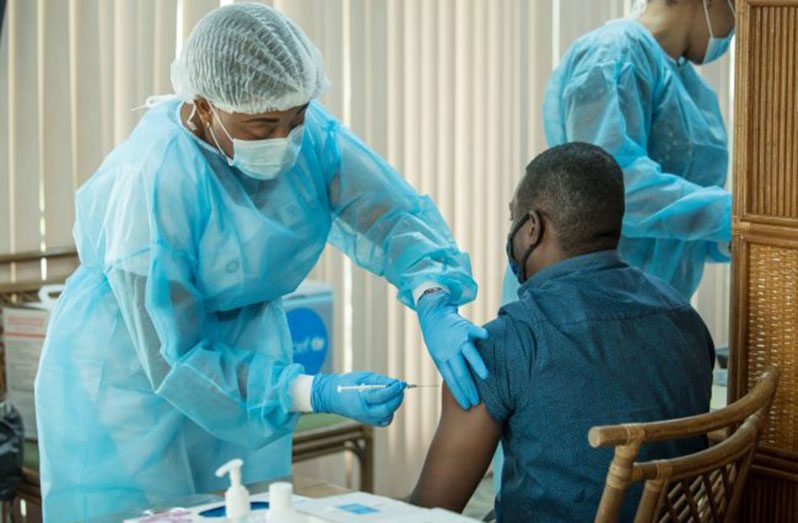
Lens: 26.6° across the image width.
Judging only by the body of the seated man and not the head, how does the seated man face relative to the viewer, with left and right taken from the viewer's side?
facing away from the viewer and to the left of the viewer

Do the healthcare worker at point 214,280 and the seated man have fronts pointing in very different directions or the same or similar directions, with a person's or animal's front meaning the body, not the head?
very different directions

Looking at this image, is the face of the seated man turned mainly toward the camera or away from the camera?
away from the camera

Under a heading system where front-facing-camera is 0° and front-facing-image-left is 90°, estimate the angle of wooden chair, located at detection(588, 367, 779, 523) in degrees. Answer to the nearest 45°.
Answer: approximately 135°

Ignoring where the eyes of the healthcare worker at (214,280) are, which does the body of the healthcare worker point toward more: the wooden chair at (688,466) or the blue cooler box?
the wooden chair

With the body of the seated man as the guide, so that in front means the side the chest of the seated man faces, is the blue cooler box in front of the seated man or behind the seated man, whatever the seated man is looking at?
in front

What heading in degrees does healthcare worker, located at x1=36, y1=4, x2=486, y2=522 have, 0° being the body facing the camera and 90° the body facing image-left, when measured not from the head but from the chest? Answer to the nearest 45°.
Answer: approximately 315°
